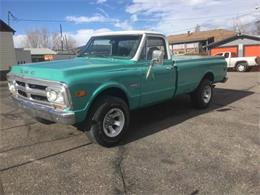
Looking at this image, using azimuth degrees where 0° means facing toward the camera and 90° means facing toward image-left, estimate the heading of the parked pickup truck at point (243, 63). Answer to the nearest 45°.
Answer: approximately 90°

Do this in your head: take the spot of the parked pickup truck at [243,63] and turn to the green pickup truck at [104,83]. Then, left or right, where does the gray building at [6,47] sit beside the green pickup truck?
right

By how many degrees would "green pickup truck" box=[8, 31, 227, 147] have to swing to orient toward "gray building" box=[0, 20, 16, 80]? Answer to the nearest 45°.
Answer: approximately 90° to its right

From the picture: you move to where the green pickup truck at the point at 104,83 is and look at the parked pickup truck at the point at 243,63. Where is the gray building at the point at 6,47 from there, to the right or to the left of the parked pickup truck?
left

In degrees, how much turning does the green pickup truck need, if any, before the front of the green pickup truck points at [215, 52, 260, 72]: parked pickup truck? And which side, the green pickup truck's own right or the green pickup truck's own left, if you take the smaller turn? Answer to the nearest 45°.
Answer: approximately 180°

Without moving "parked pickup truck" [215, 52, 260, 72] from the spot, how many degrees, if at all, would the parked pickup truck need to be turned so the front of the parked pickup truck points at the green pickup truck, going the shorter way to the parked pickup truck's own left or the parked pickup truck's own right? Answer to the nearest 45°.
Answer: approximately 90° to the parked pickup truck's own left

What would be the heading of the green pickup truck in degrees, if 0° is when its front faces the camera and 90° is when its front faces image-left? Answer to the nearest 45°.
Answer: approximately 45°

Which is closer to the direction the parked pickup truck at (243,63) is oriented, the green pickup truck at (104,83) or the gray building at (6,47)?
the gray building
